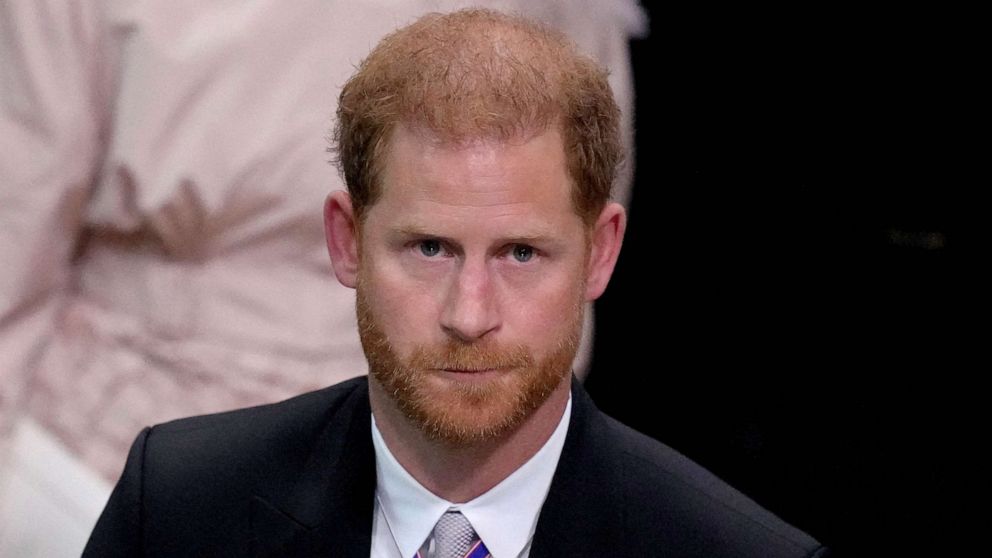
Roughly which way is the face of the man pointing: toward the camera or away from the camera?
toward the camera

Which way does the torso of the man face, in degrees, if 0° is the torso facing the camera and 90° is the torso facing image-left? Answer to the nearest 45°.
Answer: approximately 0°
